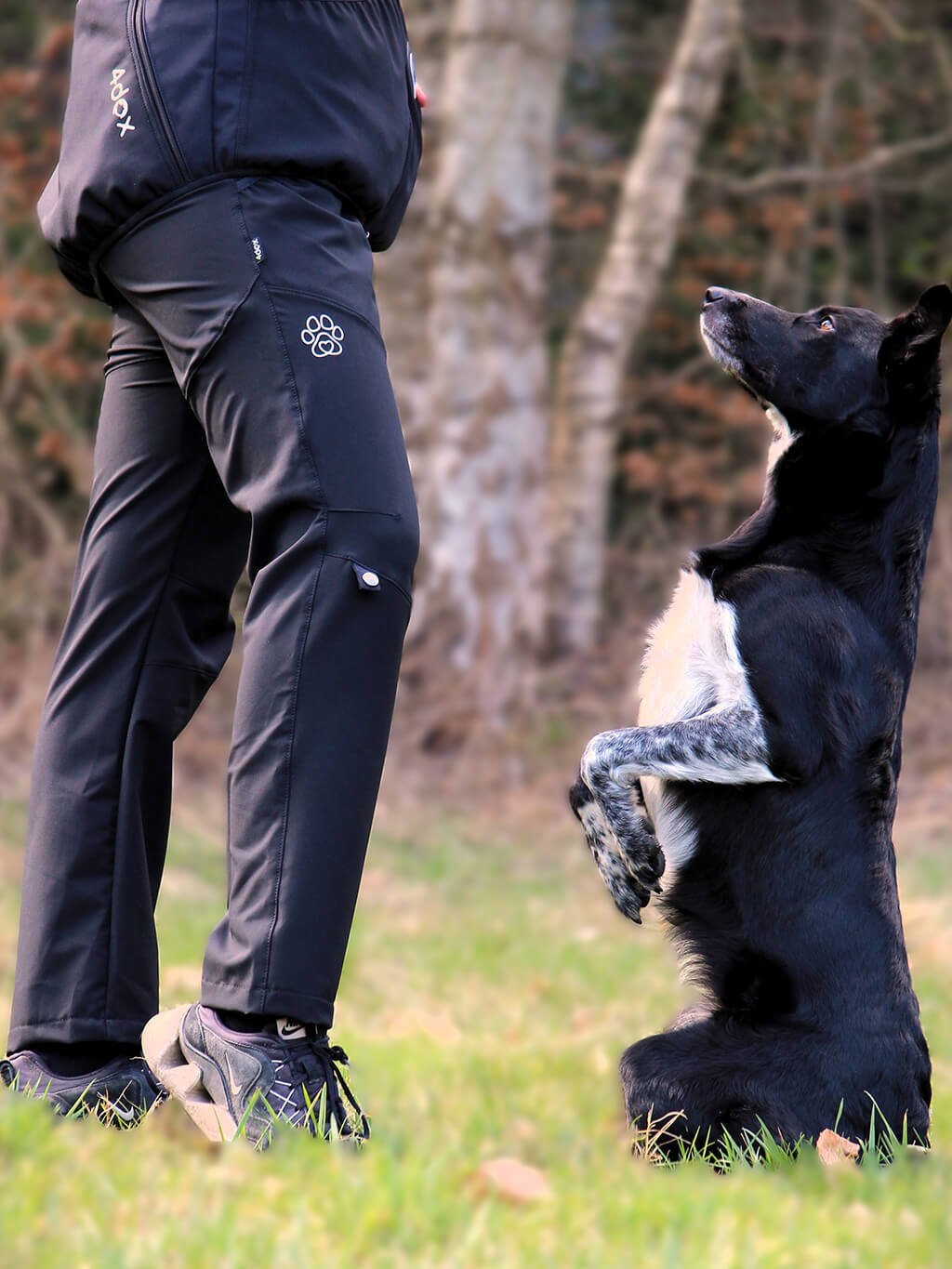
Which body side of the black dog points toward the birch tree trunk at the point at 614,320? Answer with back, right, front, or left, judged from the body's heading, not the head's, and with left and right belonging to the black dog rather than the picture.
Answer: right

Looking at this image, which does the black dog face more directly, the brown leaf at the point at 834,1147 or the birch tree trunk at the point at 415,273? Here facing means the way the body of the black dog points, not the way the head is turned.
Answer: the birch tree trunk

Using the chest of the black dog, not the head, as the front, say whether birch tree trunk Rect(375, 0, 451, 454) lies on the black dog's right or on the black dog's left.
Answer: on the black dog's right

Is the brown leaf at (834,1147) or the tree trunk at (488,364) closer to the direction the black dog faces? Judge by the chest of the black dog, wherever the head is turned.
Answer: the tree trunk

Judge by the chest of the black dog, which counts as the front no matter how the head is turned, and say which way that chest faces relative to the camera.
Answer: to the viewer's left

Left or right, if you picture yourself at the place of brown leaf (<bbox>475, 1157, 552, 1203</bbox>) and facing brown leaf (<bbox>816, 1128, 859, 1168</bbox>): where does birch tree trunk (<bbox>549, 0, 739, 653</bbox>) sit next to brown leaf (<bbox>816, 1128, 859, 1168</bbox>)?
left
